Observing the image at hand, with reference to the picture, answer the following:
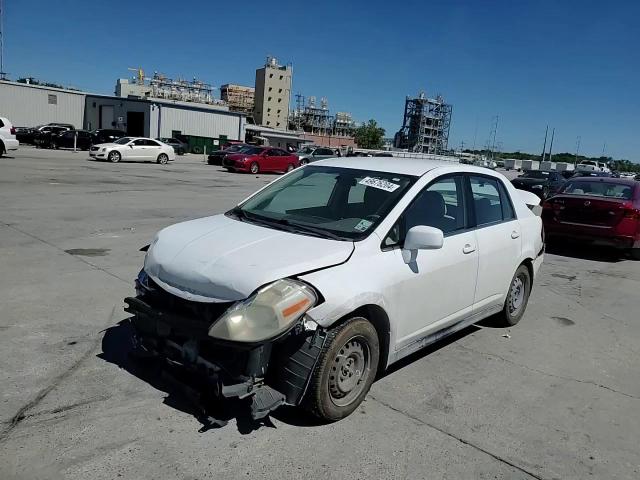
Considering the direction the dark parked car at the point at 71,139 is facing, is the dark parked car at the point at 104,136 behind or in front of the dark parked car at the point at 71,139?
behind

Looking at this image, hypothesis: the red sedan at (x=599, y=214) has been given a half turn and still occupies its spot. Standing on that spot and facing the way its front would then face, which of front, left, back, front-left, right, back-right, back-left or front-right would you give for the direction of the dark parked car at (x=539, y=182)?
back-right

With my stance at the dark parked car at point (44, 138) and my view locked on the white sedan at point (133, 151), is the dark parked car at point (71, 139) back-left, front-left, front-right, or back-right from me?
front-left

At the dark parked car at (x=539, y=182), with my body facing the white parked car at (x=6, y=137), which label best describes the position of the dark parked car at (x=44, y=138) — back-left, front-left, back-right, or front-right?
front-right

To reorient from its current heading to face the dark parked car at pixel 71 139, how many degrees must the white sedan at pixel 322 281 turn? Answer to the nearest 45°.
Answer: approximately 90° to its right

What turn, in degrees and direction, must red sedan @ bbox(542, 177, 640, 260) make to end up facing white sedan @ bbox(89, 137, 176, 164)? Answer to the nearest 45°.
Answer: approximately 90° to its left

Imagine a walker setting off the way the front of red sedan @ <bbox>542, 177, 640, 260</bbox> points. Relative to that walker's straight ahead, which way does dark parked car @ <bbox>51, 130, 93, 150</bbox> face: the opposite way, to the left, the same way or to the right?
to the left

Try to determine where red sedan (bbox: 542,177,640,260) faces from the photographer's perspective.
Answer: facing away from the viewer and to the right of the viewer

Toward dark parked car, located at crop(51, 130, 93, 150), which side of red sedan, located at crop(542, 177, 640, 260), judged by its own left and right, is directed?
left

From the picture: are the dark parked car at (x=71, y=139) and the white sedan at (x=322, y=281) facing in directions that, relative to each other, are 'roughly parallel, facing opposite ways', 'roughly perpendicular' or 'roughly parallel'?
roughly parallel

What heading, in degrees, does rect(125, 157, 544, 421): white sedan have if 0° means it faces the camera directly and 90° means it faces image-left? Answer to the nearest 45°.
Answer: approximately 45°

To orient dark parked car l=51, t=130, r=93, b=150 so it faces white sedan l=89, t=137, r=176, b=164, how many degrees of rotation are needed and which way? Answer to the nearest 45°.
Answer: approximately 90° to its left

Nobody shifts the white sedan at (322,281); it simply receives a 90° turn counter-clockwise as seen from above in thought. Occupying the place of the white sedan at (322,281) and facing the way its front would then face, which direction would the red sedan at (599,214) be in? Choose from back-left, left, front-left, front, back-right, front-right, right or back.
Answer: left

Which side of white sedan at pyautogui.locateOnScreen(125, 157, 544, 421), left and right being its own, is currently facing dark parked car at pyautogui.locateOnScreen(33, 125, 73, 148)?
right

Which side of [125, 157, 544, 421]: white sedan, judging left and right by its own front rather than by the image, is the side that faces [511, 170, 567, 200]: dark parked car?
back
